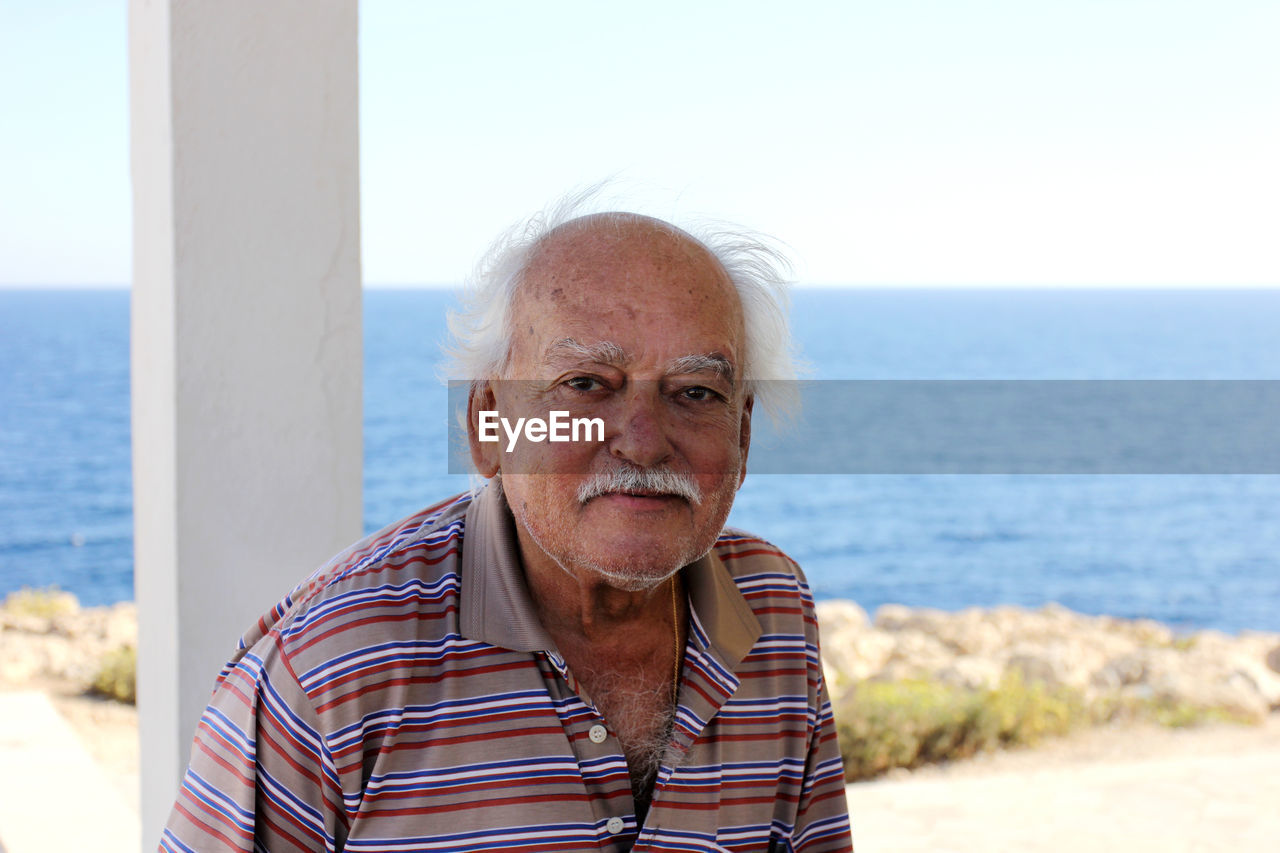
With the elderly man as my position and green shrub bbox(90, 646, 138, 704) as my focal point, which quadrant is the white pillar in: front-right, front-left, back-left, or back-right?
front-left

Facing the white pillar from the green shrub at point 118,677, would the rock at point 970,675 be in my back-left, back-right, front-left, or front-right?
front-left

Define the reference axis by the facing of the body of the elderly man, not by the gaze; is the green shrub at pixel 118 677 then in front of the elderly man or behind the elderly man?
behind
